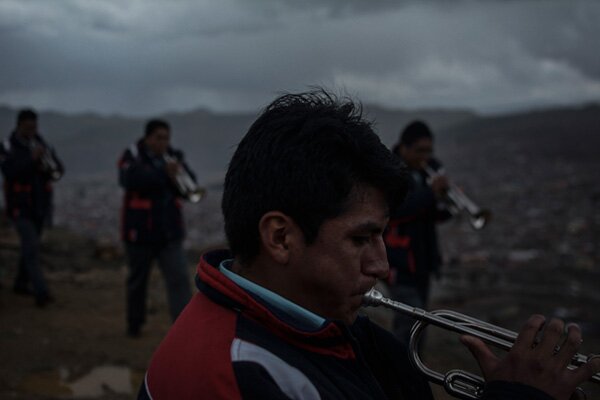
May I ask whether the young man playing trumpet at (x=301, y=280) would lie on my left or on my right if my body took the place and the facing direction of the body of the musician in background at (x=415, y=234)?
on my right

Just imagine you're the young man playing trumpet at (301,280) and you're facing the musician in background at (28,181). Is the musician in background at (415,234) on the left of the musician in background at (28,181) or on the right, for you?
right

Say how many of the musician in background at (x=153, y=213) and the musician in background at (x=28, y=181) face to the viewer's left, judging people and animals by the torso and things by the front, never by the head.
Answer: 0

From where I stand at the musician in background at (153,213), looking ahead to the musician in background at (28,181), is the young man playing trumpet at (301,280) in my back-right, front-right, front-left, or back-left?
back-left

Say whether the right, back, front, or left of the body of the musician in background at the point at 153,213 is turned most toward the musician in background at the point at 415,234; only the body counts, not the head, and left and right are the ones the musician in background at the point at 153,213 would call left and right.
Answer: front

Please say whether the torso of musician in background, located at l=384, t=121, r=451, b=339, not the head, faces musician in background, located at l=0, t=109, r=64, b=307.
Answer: no

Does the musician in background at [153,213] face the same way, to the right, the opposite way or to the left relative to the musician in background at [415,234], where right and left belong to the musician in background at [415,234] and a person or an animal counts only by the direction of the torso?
the same way

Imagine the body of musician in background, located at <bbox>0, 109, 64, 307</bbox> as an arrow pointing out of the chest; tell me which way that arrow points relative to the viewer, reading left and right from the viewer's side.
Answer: facing the viewer and to the right of the viewer

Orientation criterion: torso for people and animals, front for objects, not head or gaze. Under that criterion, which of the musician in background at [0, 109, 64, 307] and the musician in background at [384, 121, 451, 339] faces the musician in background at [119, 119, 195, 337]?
the musician in background at [0, 109, 64, 307]

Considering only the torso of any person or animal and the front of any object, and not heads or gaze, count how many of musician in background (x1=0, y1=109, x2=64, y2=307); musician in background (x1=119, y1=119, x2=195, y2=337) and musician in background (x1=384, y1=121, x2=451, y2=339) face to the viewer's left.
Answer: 0

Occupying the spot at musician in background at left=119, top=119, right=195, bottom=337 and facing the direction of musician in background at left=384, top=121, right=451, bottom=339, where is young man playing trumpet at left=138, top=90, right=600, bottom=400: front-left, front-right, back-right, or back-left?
front-right

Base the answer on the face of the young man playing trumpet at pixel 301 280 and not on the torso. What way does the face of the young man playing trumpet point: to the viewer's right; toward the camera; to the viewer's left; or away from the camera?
to the viewer's right

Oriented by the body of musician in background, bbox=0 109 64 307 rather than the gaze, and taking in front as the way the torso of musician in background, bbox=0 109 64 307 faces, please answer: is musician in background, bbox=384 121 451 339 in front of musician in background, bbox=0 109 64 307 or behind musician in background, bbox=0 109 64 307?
in front
